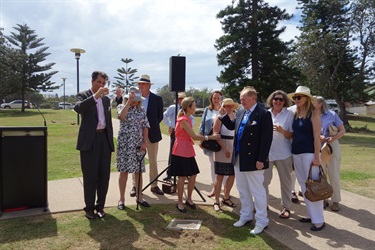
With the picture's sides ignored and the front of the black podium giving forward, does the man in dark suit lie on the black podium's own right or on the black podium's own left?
on the black podium's own left

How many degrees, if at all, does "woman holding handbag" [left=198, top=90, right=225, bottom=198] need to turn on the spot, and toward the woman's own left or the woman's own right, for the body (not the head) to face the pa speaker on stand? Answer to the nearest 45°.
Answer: approximately 135° to the woman's own right

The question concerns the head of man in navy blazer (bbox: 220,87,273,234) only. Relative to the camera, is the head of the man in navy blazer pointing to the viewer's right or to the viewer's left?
to the viewer's left

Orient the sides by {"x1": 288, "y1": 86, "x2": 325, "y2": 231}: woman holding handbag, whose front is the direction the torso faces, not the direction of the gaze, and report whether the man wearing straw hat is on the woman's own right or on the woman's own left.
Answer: on the woman's own right

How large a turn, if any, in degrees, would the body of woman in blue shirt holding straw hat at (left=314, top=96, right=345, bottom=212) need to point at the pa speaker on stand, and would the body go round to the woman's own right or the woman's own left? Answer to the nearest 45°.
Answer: approximately 45° to the woman's own right

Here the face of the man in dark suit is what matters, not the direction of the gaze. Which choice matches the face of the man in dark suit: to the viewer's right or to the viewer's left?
to the viewer's right

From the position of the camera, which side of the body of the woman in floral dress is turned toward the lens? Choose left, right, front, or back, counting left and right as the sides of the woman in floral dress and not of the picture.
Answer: front

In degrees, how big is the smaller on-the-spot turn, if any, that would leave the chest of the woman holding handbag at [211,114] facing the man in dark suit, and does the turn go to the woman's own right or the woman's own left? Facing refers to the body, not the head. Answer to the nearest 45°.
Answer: approximately 45° to the woman's own right

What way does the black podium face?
toward the camera

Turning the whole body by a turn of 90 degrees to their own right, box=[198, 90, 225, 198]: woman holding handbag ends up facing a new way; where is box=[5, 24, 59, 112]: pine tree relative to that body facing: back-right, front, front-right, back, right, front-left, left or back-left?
front-right

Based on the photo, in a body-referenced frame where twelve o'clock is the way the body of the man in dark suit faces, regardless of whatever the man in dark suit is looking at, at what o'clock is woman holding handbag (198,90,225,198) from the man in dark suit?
The woman holding handbag is roughly at 10 o'clock from the man in dark suit.

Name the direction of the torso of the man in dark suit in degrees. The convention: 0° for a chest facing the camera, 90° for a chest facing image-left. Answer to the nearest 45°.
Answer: approximately 315°

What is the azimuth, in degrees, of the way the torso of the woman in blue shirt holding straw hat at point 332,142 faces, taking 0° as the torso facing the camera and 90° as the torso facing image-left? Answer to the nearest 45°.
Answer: approximately 45°

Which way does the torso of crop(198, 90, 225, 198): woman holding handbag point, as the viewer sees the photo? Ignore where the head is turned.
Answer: toward the camera

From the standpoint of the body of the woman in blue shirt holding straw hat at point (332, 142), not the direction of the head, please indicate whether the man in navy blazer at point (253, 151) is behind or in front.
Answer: in front

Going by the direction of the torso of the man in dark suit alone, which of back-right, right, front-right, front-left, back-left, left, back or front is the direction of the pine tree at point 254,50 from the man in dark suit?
left
